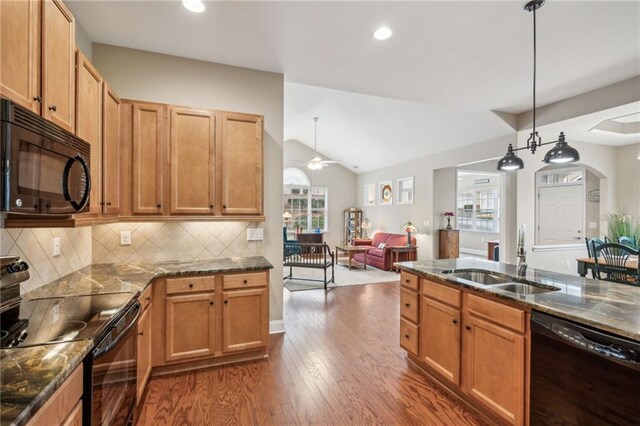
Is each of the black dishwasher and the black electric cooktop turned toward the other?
yes

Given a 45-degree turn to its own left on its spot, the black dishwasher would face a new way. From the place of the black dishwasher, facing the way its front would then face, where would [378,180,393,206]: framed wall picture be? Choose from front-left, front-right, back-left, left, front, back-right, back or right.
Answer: back-right

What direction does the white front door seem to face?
toward the camera

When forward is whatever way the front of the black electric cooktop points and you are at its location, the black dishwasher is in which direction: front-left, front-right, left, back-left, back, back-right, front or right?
front

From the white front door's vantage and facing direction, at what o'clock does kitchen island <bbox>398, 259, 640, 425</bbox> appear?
The kitchen island is roughly at 12 o'clock from the white front door.

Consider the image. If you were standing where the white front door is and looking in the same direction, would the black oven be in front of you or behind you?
in front

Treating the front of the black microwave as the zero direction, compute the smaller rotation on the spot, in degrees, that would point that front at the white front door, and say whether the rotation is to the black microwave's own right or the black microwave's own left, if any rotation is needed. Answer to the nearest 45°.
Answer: approximately 45° to the black microwave's own left

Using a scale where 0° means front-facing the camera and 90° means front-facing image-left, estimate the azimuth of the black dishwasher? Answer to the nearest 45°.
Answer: approximately 45°

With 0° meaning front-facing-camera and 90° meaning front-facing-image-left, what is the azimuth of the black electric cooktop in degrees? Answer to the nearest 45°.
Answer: approximately 315°

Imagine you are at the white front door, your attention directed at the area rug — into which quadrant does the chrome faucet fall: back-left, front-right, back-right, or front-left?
front-left

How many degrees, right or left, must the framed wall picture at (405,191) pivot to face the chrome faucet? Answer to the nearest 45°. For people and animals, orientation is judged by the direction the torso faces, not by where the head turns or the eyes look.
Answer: approximately 45° to its left

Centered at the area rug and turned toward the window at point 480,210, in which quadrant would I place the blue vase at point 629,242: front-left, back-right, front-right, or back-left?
front-right

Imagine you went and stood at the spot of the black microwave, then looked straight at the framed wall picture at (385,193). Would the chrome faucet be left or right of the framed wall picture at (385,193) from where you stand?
right
